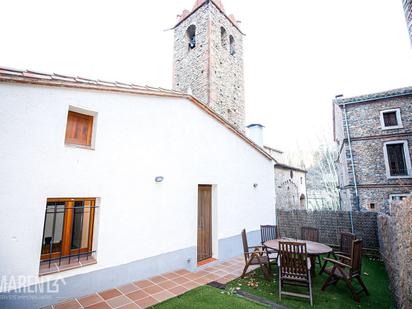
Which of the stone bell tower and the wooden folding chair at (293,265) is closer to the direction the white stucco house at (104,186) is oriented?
the wooden folding chair

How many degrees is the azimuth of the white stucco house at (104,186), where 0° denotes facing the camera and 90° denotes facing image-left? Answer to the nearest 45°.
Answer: approximately 315°

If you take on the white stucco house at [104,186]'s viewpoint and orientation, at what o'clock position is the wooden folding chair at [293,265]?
The wooden folding chair is roughly at 11 o'clock from the white stucco house.

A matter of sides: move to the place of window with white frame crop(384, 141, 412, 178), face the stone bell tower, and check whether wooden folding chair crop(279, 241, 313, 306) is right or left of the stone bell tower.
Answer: left

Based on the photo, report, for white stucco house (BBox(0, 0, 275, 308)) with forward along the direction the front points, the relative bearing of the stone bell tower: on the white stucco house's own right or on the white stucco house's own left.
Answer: on the white stucco house's own left

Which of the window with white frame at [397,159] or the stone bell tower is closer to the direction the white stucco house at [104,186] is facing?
the window with white frame

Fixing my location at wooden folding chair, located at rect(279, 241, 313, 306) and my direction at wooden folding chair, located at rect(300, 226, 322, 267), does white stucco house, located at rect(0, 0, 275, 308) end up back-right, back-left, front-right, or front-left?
front-left

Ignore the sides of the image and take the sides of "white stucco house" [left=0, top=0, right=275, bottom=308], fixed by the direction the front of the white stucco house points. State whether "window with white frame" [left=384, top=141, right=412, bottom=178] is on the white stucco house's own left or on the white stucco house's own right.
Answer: on the white stucco house's own left

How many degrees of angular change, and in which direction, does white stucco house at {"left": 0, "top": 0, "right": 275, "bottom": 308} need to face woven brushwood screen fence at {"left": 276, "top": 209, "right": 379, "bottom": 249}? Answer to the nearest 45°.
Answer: approximately 45° to its left

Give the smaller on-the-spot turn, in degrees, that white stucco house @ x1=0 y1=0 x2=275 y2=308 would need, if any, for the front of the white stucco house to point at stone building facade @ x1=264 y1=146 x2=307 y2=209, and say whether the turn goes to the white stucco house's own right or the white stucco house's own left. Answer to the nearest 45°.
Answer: approximately 90° to the white stucco house's own left
